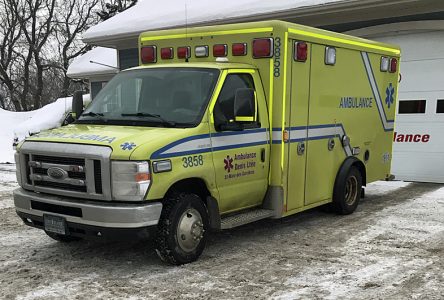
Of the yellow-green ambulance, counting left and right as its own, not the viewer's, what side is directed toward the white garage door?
back

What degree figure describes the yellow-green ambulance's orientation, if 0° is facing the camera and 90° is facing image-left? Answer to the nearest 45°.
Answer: approximately 45°

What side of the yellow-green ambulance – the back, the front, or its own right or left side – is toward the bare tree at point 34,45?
right
